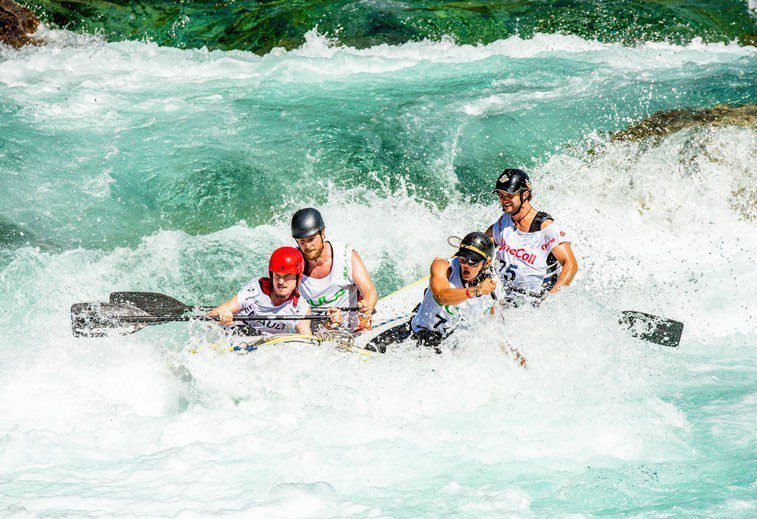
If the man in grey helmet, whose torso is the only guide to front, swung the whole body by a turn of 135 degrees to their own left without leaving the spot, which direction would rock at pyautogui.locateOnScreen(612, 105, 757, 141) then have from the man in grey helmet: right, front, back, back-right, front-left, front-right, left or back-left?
front-left

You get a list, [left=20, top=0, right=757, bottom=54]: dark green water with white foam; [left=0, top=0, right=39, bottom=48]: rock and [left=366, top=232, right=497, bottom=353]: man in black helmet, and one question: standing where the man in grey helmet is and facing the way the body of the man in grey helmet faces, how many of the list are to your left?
1

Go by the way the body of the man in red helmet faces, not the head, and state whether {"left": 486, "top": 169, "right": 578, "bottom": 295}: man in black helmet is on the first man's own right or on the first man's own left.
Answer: on the first man's own left

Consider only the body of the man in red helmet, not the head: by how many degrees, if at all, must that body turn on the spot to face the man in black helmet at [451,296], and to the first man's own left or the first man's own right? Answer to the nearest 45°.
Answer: approximately 45° to the first man's own left

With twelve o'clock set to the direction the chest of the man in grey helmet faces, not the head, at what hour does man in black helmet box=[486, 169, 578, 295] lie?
The man in black helmet is roughly at 7 o'clock from the man in grey helmet.

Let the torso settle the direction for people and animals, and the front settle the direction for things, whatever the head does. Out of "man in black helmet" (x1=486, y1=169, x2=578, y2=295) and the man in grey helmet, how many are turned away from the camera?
0

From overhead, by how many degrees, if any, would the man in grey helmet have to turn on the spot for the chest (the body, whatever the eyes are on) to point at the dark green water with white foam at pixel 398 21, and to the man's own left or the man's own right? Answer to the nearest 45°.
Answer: approximately 135° to the man's own right

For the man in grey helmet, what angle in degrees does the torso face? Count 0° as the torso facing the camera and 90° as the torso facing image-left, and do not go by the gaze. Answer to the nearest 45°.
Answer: approximately 45°

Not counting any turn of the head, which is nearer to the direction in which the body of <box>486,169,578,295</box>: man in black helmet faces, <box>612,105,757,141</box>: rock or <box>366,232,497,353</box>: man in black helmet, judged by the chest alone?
the man in black helmet

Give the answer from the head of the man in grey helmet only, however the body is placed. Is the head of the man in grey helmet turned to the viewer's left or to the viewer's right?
to the viewer's left
